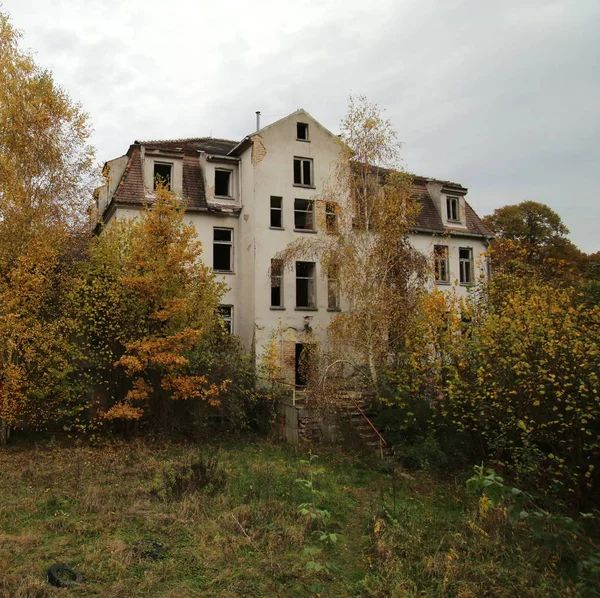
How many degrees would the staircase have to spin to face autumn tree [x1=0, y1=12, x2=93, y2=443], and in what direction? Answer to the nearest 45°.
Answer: approximately 135° to its right

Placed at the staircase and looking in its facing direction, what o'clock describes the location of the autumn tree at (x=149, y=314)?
The autumn tree is roughly at 4 o'clock from the staircase.

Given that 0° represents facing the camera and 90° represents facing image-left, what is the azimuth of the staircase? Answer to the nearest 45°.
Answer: approximately 315°
